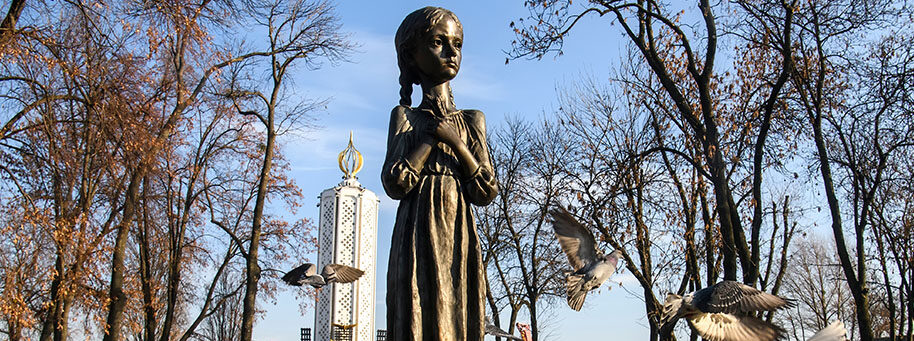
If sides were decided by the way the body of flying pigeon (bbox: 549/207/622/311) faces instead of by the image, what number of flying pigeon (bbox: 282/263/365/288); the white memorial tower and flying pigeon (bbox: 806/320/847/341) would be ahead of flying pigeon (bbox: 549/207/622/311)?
1

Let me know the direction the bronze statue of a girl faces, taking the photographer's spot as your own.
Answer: facing the viewer

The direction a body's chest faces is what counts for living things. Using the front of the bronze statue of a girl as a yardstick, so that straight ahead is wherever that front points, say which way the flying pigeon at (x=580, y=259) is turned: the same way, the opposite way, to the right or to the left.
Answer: to the left

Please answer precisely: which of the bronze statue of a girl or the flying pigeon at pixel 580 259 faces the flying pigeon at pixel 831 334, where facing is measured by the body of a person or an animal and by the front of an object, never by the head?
the flying pigeon at pixel 580 259

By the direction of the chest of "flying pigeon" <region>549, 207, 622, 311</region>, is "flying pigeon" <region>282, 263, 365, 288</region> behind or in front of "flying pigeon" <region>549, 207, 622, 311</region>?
behind

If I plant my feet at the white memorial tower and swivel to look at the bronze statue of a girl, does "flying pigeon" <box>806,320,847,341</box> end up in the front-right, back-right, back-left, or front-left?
front-left

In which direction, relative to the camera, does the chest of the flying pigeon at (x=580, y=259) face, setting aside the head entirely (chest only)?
to the viewer's right

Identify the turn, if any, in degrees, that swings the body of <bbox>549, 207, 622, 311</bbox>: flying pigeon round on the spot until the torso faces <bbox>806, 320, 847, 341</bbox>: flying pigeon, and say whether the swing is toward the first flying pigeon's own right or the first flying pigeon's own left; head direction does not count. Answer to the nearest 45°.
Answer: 0° — it already faces it

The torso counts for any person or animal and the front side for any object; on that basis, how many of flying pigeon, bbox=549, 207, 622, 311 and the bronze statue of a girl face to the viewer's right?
1

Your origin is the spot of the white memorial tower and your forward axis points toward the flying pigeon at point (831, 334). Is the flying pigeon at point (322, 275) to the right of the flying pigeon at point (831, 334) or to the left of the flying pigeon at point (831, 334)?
right

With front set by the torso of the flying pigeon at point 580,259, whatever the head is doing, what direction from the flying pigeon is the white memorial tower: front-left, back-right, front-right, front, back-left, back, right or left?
back-left

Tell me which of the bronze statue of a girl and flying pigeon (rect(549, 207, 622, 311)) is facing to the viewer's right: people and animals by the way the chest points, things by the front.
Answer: the flying pigeon
